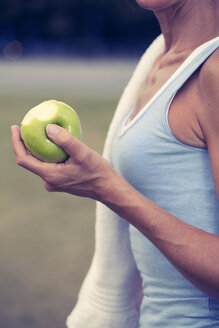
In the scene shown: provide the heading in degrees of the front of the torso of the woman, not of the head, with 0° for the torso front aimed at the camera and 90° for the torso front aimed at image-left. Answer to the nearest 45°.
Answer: approximately 90°
